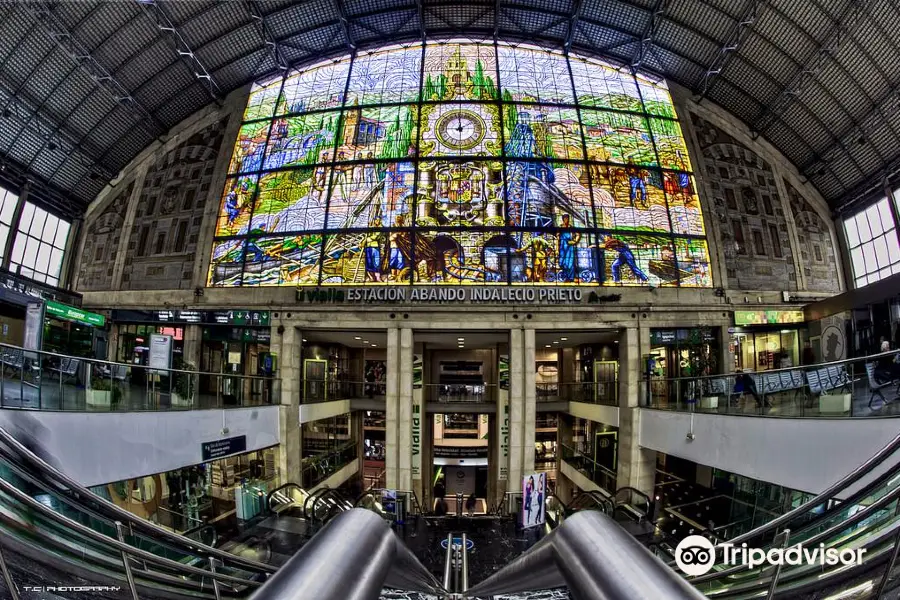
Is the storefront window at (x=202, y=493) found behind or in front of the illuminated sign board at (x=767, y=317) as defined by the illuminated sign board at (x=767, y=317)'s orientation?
in front

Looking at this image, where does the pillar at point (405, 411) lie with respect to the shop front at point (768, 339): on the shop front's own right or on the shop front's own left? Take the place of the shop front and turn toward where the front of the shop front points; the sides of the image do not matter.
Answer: on the shop front's own right

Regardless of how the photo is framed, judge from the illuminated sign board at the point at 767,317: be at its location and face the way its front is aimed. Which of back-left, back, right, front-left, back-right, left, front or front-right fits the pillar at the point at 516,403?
front-right

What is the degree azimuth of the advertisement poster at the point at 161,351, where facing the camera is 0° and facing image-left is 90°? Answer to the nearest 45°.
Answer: approximately 0°

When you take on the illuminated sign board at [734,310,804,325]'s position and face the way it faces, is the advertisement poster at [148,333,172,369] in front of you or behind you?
in front

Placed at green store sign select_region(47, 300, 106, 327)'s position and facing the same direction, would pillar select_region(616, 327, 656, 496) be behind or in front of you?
in front

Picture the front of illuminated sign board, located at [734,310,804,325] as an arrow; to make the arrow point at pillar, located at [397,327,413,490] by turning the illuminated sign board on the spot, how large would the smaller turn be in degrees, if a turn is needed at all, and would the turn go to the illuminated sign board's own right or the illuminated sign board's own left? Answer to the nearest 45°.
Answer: approximately 45° to the illuminated sign board's own right
